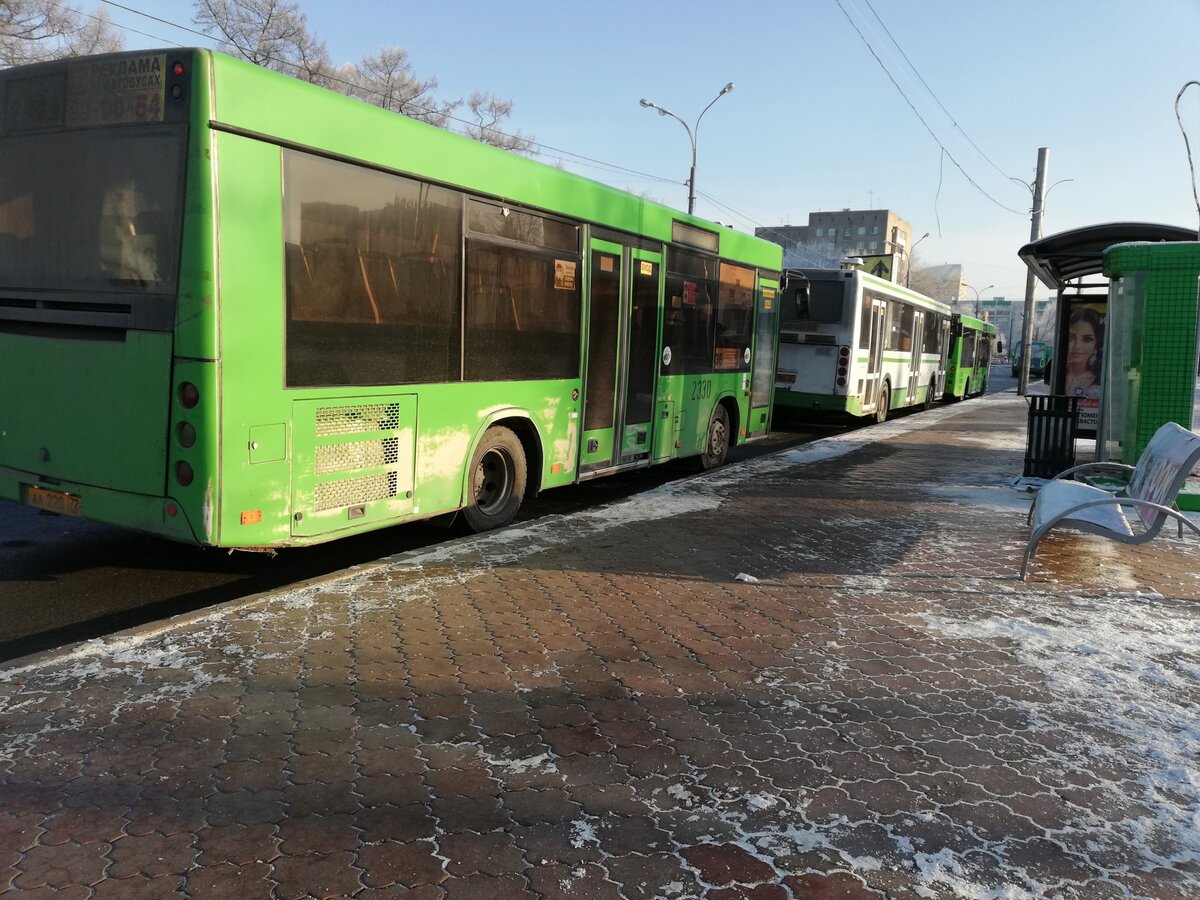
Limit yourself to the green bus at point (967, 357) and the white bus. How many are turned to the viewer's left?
0

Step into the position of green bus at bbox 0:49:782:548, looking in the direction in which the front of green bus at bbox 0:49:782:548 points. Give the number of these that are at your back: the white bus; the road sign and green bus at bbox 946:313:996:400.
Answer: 0

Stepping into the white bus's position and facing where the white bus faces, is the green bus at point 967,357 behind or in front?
in front

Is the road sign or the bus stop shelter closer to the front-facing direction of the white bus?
the road sign

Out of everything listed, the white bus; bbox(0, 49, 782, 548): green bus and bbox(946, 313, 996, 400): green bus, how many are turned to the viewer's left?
0

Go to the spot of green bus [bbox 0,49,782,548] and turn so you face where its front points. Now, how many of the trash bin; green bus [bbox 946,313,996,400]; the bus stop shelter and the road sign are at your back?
0

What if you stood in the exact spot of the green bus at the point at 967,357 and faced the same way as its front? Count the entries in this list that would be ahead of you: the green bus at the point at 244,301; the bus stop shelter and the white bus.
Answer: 0

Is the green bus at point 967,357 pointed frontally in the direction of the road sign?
no

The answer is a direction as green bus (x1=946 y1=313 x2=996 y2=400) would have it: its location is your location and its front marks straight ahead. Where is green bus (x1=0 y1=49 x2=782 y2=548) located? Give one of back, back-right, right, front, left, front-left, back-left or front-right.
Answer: back-right

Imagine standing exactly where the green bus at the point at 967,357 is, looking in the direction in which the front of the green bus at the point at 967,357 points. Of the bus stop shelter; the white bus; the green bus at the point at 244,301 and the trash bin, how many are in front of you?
0

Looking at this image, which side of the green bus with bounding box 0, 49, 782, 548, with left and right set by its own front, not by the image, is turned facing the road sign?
front

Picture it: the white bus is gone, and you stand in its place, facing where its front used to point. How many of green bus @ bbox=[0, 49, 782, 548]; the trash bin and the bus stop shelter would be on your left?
0

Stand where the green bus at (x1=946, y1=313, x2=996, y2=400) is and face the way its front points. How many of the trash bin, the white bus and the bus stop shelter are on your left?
0

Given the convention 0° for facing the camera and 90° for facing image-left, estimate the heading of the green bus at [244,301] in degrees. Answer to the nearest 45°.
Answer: approximately 225°

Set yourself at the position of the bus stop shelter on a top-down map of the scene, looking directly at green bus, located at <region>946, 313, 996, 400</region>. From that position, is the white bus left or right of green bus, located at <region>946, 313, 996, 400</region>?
left

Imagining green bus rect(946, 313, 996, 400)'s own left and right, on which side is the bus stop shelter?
on its right

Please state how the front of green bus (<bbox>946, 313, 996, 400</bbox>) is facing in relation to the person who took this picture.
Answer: facing away from the viewer and to the right of the viewer

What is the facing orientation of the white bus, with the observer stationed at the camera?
facing away from the viewer and to the right of the viewer
